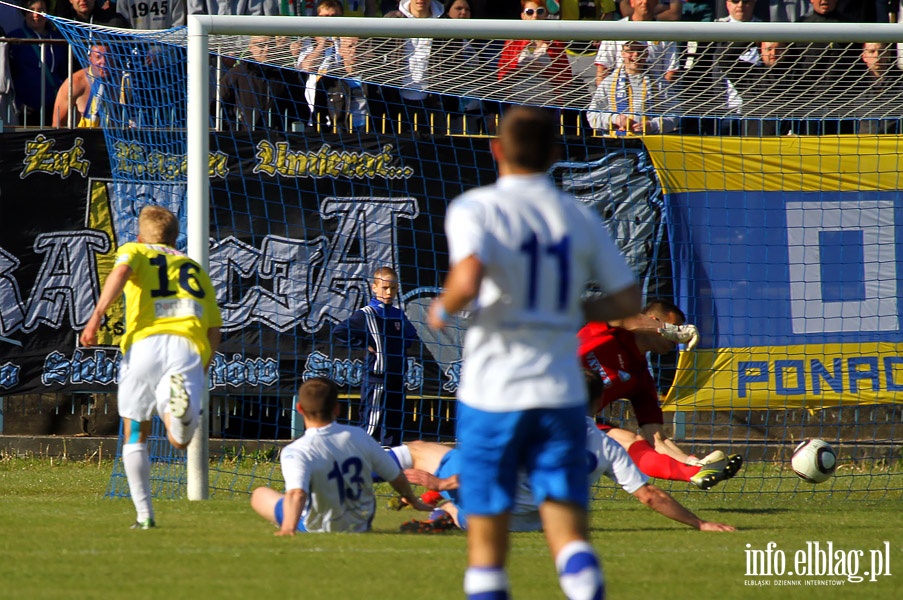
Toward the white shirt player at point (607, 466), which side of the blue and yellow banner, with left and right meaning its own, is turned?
front

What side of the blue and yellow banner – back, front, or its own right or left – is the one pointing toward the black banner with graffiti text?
right

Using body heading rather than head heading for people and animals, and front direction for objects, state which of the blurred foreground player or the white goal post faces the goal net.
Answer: the blurred foreground player

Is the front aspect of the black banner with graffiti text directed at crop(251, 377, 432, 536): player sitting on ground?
yes

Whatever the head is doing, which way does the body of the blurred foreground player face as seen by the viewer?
away from the camera

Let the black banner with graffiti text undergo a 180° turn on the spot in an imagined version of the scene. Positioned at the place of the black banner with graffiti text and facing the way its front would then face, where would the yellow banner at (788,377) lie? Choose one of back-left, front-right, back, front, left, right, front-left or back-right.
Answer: right

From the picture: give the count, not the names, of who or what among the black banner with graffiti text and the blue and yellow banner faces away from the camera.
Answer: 0

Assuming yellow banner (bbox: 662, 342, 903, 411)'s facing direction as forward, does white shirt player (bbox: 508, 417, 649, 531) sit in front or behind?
in front
